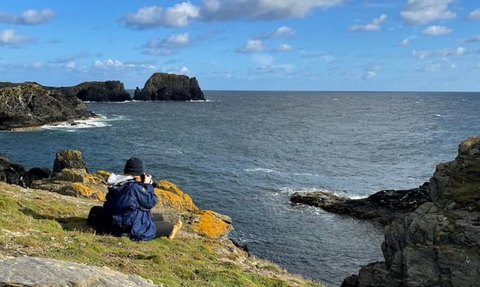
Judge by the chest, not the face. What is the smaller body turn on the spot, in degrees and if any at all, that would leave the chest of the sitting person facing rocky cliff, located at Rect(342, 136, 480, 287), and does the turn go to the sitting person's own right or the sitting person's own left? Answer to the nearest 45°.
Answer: approximately 45° to the sitting person's own right

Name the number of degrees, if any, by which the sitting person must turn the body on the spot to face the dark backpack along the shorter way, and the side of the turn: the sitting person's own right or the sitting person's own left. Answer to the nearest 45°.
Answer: approximately 90° to the sitting person's own left

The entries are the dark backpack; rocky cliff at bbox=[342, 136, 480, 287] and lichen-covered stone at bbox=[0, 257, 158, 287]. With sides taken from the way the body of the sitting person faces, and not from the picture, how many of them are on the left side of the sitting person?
1

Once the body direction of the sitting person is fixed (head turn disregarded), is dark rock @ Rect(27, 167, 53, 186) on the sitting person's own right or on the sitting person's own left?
on the sitting person's own left

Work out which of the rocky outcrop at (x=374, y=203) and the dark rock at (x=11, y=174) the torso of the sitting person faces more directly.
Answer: the rocky outcrop

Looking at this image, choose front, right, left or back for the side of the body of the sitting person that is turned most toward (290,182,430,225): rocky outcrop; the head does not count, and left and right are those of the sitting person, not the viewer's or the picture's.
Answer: front

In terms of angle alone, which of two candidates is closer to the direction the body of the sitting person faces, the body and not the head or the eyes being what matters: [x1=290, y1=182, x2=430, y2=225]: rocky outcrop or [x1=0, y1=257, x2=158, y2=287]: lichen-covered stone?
the rocky outcrop

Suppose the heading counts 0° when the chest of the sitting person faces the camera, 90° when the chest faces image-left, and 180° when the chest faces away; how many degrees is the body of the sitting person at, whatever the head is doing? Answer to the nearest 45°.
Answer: approximately 225°

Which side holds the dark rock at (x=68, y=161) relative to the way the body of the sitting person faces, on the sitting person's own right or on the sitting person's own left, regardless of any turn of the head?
on the sitting person's own left

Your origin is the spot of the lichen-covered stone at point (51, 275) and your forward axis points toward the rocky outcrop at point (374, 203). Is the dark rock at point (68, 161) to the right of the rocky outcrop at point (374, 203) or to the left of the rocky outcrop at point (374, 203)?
left
